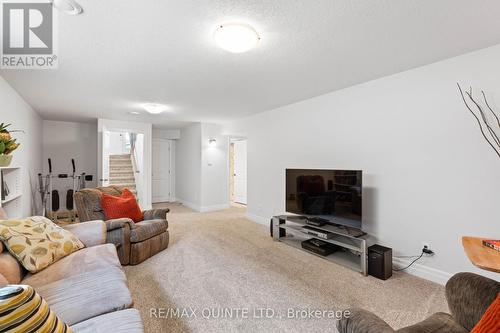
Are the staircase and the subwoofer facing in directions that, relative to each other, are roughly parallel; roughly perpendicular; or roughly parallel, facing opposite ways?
roughly perpendicular

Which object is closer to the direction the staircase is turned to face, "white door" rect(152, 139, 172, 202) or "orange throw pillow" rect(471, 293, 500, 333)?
the orange throw pillow

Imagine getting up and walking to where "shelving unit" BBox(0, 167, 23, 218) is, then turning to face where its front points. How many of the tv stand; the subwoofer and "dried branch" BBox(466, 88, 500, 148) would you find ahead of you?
3

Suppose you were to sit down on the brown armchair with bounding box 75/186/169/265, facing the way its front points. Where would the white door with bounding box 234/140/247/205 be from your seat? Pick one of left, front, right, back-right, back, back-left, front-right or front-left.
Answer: left

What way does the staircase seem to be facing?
toward the camera

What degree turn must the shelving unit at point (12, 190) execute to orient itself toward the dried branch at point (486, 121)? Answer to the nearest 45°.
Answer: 0° — it already faces it

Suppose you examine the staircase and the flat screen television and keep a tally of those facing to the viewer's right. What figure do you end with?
0

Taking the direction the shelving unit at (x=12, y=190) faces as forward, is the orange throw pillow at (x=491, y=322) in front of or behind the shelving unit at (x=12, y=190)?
in front

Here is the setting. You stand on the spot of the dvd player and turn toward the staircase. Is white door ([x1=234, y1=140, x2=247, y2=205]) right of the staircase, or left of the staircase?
right

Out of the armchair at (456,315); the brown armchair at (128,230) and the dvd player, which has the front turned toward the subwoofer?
the brown armchair

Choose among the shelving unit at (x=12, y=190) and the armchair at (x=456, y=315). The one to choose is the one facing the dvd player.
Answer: the shelving unit

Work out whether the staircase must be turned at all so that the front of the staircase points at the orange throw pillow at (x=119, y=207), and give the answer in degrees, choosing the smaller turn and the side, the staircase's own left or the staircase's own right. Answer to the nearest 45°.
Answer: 0° — it already faces it

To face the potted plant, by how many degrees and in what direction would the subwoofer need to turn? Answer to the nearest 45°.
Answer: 0° — it already faces it

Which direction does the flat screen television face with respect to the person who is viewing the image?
facing the viewer and to the left of the viewer

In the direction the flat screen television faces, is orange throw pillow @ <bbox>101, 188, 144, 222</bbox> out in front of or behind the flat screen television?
in front
